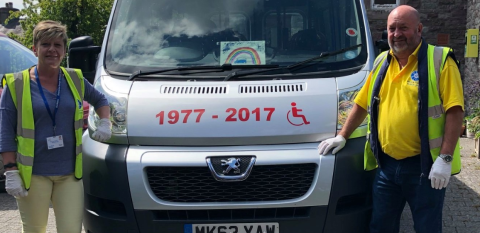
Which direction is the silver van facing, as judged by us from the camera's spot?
facing the viewer

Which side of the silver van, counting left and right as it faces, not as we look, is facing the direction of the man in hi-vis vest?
left

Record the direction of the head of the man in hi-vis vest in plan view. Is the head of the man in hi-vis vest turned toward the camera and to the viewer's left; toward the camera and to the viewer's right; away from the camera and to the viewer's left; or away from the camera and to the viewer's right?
toward the camera and to the viewer's left

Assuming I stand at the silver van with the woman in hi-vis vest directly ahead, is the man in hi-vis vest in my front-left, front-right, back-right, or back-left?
front-left
